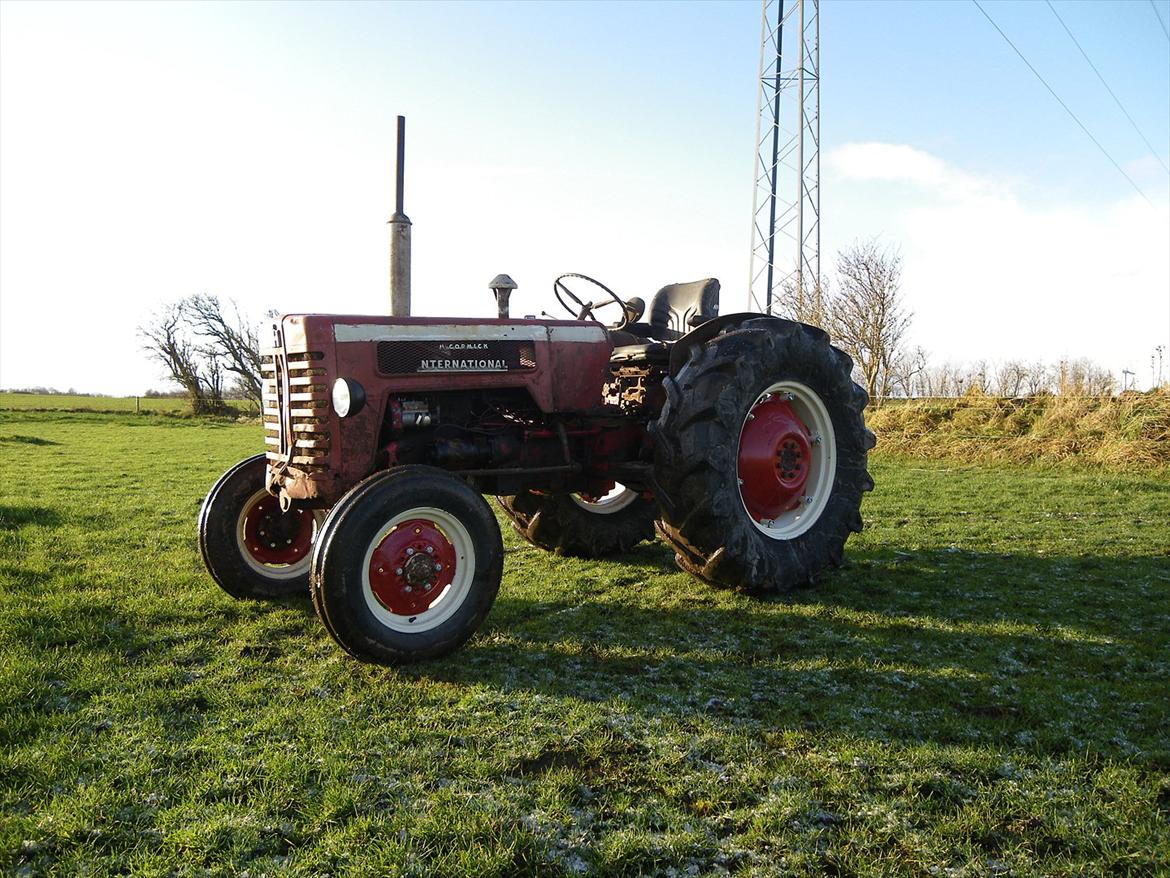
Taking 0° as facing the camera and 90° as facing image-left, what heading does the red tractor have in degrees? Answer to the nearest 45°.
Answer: approximately 45°
